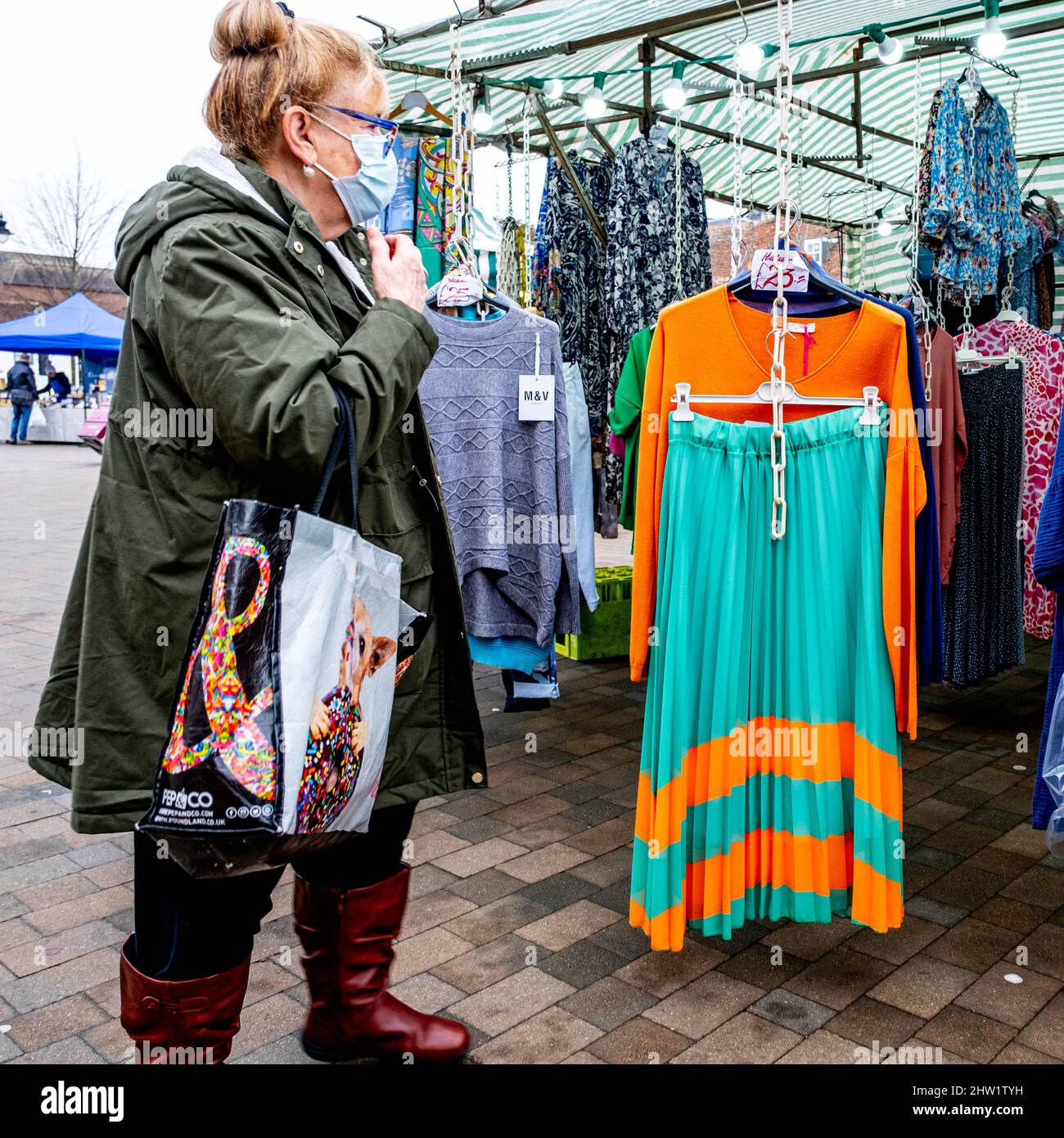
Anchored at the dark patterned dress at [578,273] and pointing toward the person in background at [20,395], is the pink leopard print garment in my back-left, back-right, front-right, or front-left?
back-right

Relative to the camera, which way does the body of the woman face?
to the viewer's right

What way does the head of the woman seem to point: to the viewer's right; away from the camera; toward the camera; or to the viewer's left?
to the viewer's right

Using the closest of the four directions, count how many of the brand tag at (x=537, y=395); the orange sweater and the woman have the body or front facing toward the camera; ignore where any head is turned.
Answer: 2

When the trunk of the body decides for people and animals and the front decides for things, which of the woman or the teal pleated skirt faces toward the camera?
the teal pleated skirt

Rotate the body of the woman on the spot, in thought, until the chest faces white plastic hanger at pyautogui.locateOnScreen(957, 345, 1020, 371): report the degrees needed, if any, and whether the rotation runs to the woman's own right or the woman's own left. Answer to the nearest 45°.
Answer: approximately 45° to the woman's own left

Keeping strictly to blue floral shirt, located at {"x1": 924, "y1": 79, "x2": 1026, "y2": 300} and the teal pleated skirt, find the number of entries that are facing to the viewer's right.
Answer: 0

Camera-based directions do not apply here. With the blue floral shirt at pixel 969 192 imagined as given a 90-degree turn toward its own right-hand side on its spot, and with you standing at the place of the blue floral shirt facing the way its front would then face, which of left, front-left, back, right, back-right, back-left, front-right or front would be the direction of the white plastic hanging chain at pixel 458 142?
front-left

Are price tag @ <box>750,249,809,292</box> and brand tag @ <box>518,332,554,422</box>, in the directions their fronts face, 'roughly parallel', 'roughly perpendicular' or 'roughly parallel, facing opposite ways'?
roughly parallel

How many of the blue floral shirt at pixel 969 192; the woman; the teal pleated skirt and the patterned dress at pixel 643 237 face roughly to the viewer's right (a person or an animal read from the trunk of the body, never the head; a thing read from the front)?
1

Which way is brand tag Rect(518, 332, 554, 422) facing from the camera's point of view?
toward the camera

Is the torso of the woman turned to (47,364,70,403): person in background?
no

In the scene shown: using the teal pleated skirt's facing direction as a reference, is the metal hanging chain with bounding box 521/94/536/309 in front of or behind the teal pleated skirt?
behind

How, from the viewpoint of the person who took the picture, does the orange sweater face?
facing the viewer
